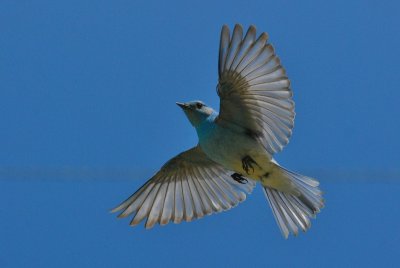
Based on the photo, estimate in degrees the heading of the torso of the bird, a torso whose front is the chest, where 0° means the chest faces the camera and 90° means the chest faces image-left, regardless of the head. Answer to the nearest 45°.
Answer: approximately 90°
